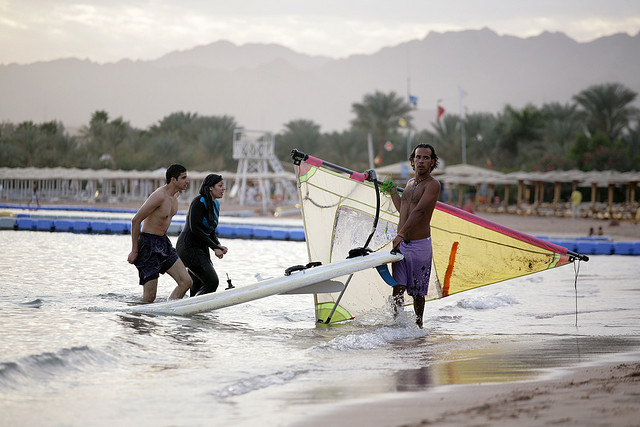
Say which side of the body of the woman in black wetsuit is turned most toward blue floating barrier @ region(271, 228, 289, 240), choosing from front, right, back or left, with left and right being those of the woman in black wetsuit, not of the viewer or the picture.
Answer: left

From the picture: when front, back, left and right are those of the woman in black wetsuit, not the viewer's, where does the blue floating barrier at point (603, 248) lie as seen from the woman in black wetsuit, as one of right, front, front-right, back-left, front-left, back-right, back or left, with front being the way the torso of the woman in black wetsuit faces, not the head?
front-left

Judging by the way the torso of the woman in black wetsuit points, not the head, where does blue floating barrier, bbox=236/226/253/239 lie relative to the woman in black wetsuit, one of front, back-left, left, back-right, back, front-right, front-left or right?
left

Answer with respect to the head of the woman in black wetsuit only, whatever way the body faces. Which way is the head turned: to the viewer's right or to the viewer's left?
to the viewer's right

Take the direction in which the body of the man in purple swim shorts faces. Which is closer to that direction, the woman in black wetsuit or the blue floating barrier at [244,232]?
the woman in black wetsuit

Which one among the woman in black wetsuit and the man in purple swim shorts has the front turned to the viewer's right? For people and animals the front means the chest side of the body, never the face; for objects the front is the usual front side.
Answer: the woman in black wetsuit

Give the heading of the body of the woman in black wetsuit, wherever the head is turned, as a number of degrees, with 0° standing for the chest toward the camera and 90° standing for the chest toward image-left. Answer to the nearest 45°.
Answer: approximately 270°

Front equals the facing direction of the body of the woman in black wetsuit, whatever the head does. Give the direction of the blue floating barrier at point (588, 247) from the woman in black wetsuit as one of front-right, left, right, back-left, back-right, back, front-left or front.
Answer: front-left

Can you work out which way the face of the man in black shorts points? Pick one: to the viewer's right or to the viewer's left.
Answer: to the viewer's right

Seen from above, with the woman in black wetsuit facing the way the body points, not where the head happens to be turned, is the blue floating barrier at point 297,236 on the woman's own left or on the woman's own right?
on the woman's own left

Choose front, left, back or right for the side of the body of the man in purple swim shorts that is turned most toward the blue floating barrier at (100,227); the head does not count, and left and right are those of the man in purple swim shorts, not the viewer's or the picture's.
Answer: right

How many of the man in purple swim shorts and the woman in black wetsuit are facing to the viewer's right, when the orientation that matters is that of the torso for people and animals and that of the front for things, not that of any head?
1

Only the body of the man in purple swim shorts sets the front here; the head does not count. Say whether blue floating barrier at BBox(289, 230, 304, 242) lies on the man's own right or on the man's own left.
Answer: on the man's own right

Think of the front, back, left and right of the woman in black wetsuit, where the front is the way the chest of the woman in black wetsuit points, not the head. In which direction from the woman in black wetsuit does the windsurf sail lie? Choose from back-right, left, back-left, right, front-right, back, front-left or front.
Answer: front
